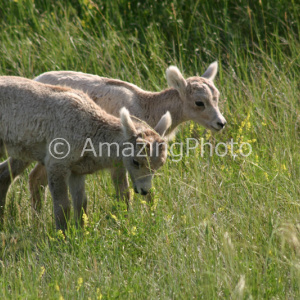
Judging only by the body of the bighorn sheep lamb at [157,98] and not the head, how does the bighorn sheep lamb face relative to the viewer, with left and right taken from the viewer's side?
facing to the right of the viewer

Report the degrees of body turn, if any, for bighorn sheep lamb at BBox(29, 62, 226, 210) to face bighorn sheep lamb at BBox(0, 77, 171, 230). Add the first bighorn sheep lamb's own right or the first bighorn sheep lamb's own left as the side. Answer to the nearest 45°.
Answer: approximately 135° to the first bighorn sheep lamb's own right

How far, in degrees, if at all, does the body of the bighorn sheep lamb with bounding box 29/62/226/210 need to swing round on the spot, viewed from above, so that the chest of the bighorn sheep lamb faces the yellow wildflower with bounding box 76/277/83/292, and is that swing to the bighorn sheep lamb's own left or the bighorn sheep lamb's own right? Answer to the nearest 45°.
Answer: approximately 90° to the bighorn sheep lamb's own right

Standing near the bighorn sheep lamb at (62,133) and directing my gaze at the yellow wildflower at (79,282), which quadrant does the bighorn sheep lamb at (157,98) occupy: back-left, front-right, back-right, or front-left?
back-left
